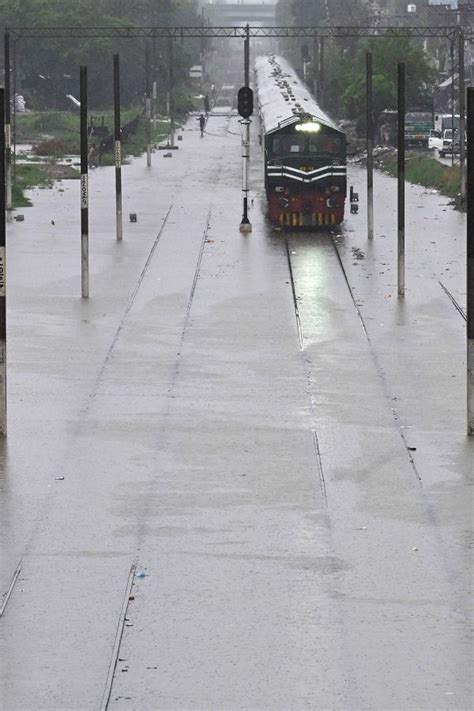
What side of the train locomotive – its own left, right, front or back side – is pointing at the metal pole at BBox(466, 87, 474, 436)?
front

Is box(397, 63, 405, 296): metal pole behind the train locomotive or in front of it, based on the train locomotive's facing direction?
in front

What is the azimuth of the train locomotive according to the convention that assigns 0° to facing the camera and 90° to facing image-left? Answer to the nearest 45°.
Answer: approximately 0°

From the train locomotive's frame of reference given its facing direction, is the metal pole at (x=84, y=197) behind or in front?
in front

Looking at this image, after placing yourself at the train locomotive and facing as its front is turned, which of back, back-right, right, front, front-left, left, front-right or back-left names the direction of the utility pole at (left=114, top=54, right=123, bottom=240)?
front-right

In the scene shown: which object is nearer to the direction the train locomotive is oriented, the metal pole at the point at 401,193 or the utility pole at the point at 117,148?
the metal pole
